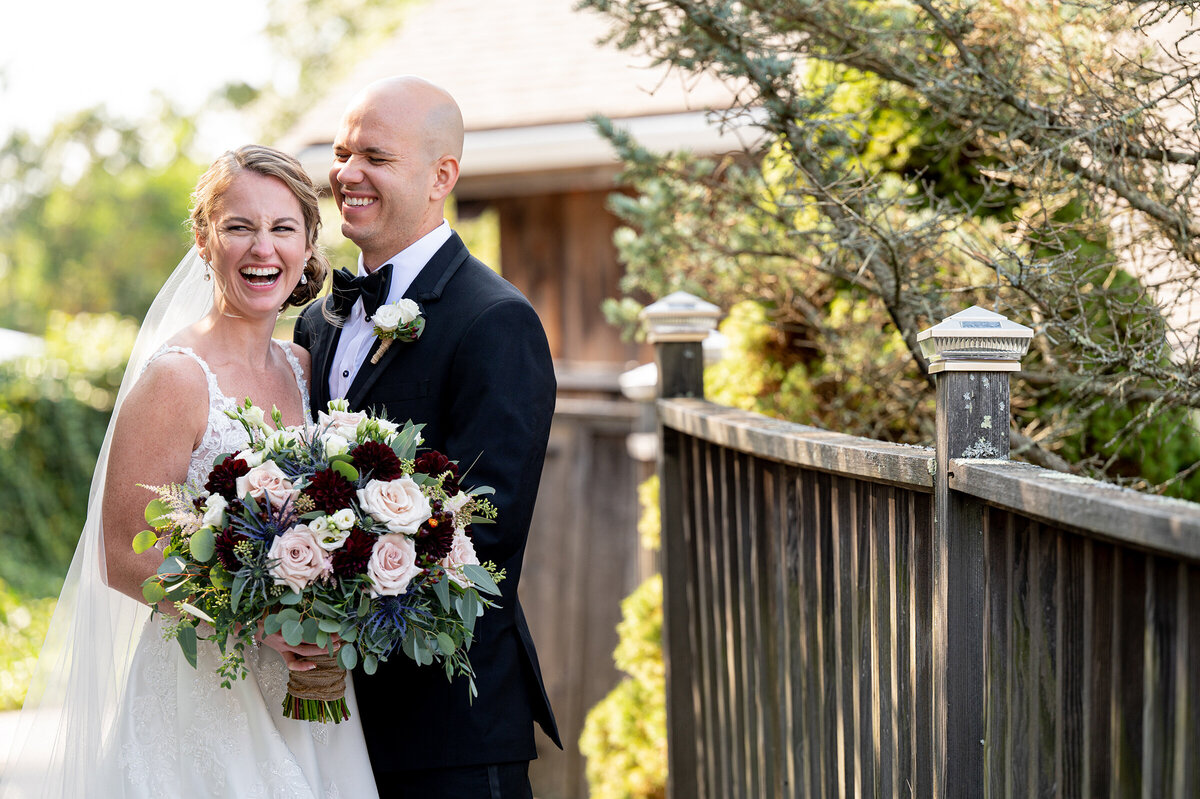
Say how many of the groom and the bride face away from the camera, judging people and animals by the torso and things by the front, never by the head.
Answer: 0

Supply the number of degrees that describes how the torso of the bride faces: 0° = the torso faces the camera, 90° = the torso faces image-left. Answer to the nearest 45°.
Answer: approximately 315°

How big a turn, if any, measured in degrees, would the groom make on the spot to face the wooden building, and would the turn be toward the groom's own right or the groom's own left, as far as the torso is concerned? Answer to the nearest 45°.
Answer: approximately 135° to the groom's own right

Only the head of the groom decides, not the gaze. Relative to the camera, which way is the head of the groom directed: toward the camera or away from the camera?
toward the camera

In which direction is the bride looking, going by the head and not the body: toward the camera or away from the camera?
toward the camera

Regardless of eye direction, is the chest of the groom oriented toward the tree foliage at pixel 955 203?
no

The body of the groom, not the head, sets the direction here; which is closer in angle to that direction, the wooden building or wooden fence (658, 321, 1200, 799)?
the wooden fence

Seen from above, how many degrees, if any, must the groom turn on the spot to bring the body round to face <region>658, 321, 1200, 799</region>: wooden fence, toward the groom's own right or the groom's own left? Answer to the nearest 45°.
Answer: approximately 90° to the groom's own left

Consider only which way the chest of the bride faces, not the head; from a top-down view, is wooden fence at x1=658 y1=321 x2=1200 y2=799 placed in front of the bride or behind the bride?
in front

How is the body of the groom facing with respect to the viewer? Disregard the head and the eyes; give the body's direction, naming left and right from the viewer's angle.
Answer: facing the viewer and to the left of the viewer
